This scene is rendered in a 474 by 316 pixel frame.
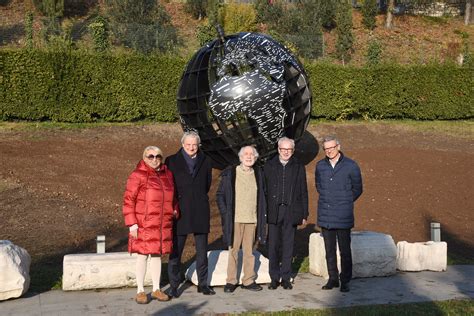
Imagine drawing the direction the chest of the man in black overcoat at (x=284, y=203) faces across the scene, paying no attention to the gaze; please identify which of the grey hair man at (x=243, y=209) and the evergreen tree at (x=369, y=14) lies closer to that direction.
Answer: the grey hair man

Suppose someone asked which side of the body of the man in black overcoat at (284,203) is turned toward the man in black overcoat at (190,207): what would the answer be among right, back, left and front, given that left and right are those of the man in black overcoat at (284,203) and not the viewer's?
right

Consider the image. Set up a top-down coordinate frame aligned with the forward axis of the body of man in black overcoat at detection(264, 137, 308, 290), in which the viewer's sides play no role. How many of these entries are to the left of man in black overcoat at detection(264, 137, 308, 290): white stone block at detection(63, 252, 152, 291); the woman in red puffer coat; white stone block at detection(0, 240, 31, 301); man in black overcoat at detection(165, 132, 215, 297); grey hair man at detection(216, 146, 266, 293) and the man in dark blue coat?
1

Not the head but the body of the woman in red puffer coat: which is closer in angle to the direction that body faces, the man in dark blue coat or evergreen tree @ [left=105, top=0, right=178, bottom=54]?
the man in dark blue coat

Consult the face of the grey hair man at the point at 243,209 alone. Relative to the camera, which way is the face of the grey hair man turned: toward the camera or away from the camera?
toward the camera

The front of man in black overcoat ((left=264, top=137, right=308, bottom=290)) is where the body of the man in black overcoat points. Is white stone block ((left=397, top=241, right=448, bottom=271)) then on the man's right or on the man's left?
on the man's left

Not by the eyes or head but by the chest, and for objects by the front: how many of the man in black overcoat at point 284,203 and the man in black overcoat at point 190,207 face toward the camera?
2

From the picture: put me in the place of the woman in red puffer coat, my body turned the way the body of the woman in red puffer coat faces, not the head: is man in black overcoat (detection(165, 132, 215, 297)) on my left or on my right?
on my left

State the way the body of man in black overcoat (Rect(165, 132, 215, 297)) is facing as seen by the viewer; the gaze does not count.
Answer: toward the camera

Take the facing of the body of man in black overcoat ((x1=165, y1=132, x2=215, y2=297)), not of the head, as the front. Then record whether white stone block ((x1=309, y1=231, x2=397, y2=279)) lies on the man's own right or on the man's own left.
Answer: on the man's own left

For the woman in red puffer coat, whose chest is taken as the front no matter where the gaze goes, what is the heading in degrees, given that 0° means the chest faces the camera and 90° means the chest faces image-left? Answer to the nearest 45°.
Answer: approximately 315°

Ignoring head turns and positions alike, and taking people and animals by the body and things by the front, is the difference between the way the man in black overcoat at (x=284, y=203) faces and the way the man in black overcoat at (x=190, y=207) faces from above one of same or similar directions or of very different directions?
same or similar directions

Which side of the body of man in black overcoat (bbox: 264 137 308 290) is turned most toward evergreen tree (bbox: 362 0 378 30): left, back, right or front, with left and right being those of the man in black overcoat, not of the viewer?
back

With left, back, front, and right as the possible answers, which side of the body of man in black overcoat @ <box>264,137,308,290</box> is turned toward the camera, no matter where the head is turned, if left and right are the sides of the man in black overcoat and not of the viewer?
front

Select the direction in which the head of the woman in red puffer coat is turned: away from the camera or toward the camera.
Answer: toward the camera
